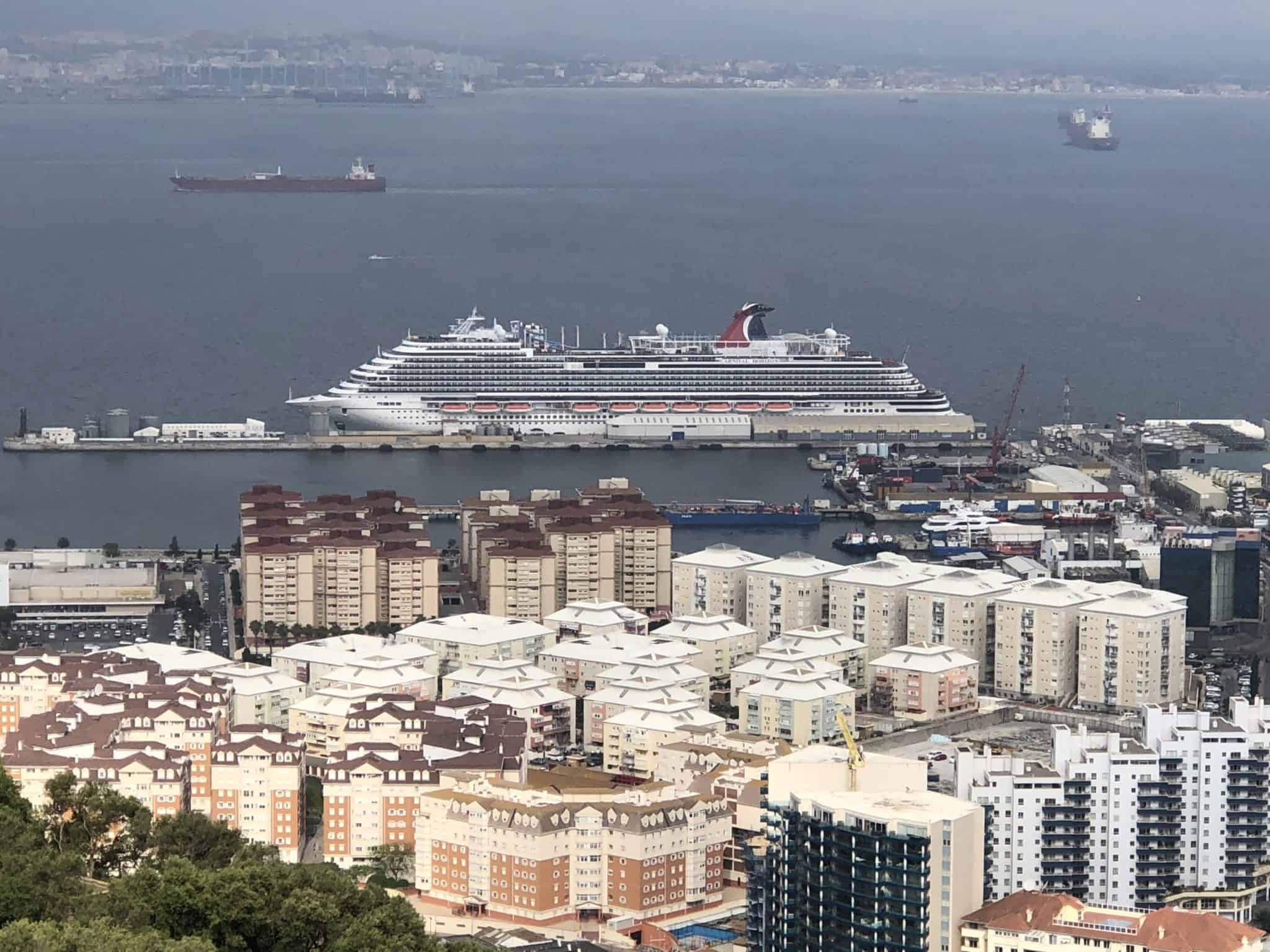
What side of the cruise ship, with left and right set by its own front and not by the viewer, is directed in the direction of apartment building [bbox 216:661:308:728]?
left

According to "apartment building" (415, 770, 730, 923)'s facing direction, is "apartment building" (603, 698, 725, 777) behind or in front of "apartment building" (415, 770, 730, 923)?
behind

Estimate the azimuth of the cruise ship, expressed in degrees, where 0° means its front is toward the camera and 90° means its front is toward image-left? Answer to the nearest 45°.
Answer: approximately 90°

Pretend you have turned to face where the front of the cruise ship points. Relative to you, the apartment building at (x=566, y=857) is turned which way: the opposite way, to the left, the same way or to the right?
to the left

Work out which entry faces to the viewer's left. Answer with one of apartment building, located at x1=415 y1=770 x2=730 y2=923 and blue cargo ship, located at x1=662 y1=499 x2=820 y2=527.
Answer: the blue cargo ship

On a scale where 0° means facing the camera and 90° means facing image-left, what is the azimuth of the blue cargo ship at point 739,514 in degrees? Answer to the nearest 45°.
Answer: approximately 90°

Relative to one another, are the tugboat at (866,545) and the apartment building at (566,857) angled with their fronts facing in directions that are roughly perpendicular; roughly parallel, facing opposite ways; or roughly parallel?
roughly perpendicular

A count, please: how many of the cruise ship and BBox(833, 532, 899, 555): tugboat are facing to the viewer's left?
2

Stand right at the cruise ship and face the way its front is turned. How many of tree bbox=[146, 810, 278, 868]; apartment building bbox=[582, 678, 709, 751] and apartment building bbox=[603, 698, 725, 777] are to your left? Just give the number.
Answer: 3

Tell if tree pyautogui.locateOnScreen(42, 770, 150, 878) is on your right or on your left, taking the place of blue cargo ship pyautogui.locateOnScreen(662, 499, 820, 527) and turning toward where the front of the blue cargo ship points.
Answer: on your left

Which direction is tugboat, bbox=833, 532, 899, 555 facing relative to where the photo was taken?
to the viewer's left

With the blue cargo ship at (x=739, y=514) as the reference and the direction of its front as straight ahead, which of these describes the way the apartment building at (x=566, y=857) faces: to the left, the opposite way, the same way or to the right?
to the left

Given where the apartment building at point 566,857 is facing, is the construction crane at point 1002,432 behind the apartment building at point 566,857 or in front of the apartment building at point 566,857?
behind
